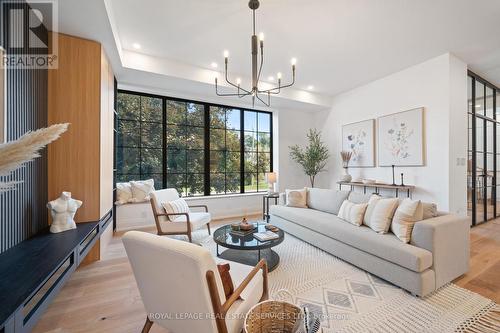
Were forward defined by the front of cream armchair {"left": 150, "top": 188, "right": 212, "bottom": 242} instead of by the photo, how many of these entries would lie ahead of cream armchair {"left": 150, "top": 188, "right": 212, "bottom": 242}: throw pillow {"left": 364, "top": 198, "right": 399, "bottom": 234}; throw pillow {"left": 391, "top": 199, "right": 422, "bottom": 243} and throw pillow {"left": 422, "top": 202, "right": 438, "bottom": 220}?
3

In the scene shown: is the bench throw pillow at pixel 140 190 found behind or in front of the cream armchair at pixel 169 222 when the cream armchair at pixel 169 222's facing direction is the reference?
behind

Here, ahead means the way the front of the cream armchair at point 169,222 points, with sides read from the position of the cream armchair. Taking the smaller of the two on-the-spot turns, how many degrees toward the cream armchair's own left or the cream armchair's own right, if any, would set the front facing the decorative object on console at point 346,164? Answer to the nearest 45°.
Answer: approximately 45° to the cream armchair's own left

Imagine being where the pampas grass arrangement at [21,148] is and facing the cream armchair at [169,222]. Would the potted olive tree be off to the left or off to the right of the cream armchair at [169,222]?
right

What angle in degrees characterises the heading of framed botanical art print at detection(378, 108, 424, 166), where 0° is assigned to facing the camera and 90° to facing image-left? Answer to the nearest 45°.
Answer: approximately 45°

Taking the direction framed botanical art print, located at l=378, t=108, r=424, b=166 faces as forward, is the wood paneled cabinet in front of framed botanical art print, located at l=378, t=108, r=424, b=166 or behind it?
in front

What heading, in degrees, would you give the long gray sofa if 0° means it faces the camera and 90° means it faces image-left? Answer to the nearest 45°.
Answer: approximately 45°

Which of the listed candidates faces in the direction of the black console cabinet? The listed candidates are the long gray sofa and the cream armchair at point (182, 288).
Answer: the long gray sofa

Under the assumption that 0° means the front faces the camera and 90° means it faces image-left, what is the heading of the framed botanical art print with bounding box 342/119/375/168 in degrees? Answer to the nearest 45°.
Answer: approximately 45°

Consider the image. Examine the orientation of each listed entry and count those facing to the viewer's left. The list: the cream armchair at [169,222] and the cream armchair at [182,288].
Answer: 0

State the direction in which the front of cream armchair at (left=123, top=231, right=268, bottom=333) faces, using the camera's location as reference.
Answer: facing away from the viewer and to the right of the viewer

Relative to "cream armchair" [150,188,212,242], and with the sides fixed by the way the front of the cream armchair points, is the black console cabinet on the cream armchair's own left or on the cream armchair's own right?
on the cream armchair's own right
